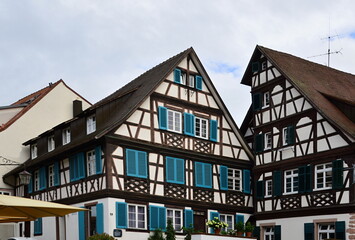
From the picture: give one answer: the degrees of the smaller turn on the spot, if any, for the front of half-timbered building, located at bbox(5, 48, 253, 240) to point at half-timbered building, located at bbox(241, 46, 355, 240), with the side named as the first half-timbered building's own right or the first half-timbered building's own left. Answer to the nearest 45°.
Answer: approximately 45° to the first half-timbered building's own left

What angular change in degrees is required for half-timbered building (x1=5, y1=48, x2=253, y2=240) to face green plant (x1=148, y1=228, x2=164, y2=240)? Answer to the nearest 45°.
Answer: approximately 45° to its right

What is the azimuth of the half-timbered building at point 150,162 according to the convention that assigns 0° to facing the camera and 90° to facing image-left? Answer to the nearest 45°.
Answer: approximately 315°

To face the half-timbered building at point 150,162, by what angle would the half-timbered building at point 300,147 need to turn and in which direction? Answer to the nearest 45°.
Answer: approximately 45° to its right
